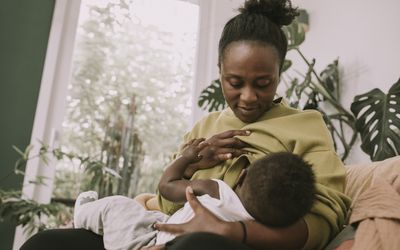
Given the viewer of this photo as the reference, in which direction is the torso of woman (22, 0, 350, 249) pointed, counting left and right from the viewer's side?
facing the viewer and to the left of the viewer

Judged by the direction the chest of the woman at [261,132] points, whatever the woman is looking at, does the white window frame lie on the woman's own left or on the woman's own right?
on the woman's own right

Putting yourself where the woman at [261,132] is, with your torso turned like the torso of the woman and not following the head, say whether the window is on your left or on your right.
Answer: on your right

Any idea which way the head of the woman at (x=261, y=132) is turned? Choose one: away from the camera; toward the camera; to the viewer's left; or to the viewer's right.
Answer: toward the camera

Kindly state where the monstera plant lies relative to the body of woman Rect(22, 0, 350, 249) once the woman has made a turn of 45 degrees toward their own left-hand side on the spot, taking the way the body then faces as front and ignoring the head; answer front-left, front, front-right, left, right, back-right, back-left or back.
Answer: back-left
